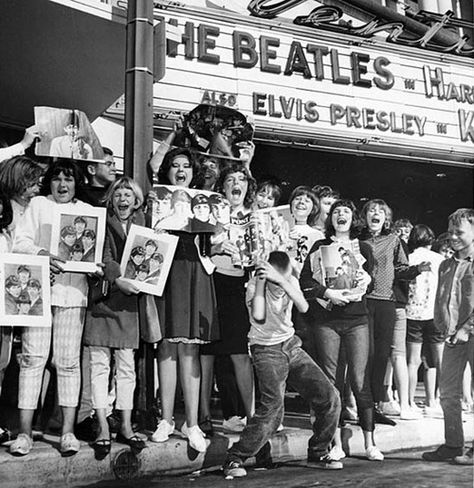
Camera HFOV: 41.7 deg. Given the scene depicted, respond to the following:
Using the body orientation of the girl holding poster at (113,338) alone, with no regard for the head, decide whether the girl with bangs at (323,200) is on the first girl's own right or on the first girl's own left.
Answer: on the first girl's own left

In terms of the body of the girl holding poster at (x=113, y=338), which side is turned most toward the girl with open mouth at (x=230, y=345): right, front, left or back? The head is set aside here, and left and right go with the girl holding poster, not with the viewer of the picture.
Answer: left

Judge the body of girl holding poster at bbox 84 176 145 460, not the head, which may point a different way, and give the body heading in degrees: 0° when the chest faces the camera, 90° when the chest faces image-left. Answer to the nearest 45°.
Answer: approximately 0°
